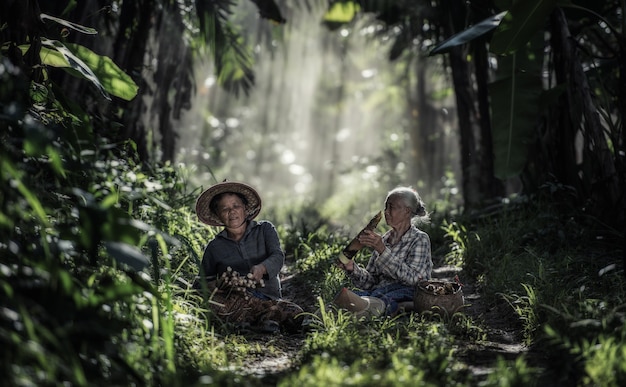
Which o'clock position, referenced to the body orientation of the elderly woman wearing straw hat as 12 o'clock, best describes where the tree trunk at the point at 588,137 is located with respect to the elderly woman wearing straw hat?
The tree trunk is roughly at 8 o'clock from the elderly woman wearing straw hat.

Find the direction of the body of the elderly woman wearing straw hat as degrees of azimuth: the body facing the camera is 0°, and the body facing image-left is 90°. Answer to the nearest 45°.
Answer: approximately 0°

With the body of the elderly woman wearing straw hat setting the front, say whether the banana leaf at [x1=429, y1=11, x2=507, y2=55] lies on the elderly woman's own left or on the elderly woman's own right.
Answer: on the elderly woman's own left

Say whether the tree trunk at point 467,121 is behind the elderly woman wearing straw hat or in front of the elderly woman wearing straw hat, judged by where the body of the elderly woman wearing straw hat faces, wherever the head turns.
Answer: behind

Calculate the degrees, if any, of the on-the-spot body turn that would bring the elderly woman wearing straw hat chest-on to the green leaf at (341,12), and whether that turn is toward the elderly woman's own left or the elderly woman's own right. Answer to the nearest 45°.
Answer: approximately 180°
